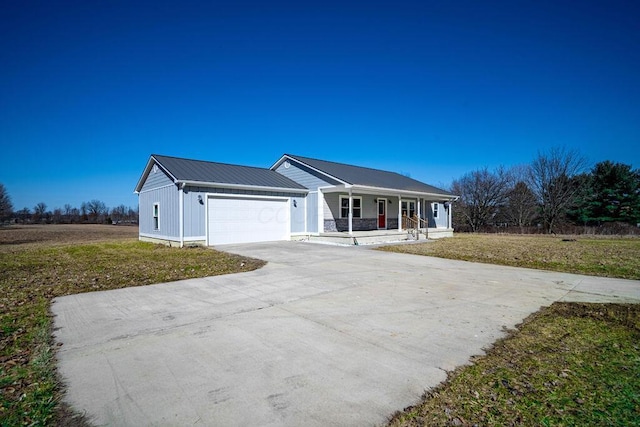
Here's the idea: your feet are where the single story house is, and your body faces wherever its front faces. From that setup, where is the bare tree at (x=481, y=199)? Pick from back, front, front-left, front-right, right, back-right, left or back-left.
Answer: left

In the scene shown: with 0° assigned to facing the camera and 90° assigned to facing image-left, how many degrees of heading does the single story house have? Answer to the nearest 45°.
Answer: approximately 315°

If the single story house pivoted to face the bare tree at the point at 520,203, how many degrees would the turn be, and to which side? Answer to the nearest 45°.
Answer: approximately 90° to its left

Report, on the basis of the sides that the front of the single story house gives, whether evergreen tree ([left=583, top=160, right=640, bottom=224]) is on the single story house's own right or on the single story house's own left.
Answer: on the single story house's own left
